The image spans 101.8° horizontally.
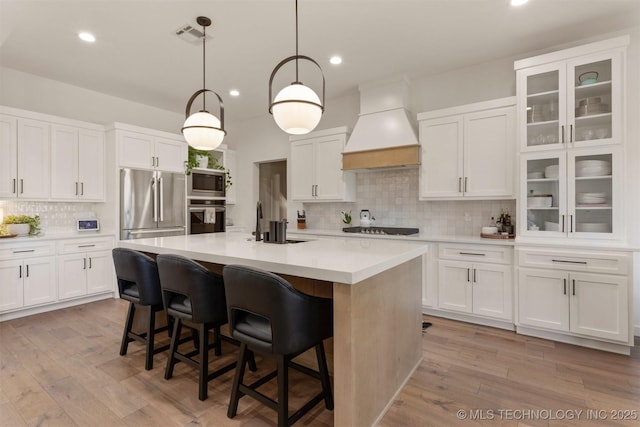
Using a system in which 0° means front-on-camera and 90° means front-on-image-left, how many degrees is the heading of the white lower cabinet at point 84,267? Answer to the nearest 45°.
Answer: approximately 315°

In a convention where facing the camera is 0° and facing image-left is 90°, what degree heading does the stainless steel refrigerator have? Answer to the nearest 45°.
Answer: approximately 315°

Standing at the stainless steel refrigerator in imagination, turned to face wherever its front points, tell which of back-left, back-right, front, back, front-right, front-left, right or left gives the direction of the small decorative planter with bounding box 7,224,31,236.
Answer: back-right

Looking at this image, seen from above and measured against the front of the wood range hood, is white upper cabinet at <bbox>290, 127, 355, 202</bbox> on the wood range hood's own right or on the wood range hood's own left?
on the wood range hood's own right

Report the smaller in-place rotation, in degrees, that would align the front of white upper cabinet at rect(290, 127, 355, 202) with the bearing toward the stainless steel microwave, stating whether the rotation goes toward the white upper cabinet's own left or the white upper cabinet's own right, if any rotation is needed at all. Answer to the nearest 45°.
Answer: approximately 45° to the white upper cabinet's own right
